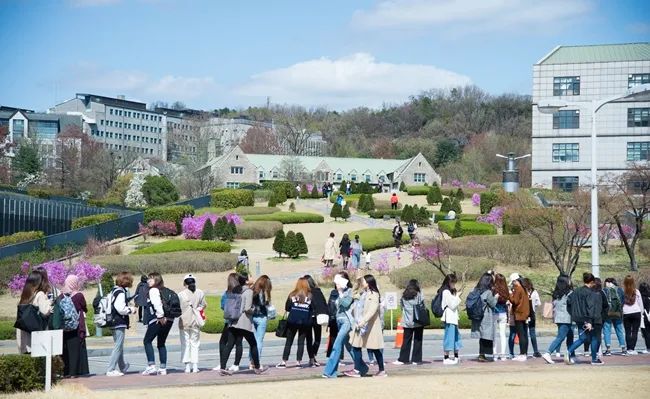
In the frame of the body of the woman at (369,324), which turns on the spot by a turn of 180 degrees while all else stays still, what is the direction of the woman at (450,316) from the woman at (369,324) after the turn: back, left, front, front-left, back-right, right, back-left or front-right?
front-left

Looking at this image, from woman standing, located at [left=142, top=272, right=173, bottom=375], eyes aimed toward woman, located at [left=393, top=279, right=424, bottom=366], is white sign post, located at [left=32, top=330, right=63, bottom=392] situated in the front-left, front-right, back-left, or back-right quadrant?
back-right

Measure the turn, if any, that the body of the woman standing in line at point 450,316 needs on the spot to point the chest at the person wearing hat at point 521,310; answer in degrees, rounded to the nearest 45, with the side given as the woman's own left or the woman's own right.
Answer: approximately 45° to the woman's own left

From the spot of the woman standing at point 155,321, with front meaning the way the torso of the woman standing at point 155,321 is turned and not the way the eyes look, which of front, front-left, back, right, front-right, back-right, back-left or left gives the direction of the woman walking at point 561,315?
back

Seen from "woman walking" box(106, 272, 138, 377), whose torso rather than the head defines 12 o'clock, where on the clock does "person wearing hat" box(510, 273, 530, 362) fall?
The person wearing hat is roughly at 12 o'clock from the woman walking.

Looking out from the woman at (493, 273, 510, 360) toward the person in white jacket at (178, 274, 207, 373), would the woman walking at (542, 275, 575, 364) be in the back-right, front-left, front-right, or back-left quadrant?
back-left

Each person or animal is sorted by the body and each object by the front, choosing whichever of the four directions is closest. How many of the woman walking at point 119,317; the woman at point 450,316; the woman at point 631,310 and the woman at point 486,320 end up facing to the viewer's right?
3
